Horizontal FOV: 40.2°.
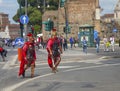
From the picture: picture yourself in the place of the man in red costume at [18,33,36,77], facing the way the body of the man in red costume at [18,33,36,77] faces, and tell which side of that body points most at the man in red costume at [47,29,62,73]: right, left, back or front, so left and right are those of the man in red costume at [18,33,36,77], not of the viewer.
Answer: left

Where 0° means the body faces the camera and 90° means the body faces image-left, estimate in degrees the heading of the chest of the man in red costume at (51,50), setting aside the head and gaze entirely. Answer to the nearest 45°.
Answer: approximately 315°

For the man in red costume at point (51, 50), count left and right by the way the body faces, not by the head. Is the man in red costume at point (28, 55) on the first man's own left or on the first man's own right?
on the first man's own right

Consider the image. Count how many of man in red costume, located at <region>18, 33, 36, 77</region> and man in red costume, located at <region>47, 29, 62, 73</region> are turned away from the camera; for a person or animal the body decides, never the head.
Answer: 0

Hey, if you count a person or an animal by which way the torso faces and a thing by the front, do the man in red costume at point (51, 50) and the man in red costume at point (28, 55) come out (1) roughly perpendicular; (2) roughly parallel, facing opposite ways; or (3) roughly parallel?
roughly parallel
